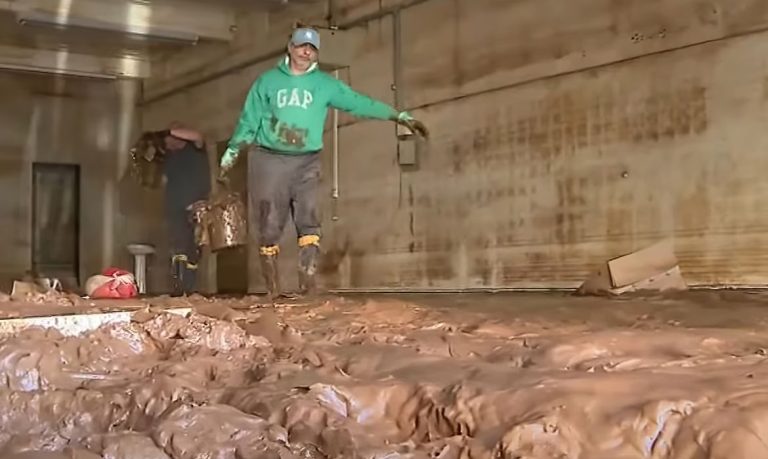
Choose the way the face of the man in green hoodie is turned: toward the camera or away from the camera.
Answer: toward the camera

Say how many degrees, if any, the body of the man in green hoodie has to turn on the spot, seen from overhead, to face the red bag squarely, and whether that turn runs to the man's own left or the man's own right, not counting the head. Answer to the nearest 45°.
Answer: approximately 90° to the man's own right

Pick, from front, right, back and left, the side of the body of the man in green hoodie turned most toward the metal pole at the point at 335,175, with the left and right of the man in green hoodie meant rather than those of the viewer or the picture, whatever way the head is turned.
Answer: back

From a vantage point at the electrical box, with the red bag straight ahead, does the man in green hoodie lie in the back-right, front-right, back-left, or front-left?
front-left

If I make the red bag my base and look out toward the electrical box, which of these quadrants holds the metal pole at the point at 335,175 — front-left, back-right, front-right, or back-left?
front-left

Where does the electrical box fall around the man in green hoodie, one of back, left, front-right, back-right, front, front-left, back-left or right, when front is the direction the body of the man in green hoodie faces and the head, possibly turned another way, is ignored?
back-left

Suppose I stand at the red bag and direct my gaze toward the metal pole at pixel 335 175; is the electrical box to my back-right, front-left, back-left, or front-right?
front-right

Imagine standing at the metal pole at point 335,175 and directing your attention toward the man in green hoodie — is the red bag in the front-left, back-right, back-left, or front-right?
front-right

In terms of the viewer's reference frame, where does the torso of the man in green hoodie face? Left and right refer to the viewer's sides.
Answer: facing the viewer
